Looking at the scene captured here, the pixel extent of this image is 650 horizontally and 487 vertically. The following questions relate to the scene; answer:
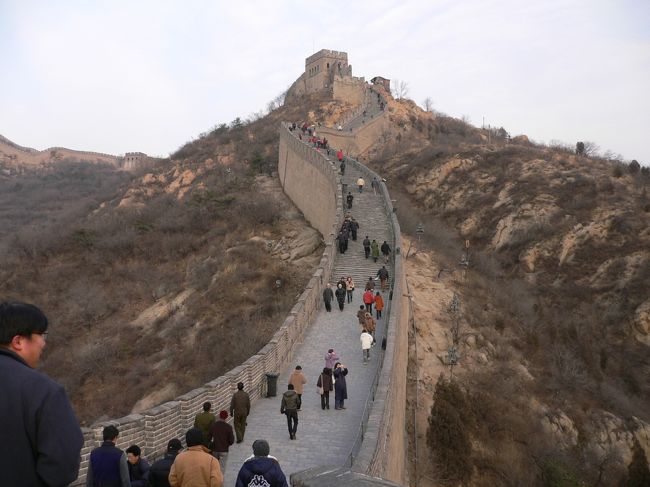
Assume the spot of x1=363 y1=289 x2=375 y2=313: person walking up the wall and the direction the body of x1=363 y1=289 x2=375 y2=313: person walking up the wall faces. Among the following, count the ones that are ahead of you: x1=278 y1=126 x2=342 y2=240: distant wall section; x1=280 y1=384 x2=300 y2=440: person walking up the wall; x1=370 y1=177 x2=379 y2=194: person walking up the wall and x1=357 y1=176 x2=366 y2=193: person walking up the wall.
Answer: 3

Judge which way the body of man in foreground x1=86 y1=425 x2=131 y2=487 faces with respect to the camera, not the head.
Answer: away from the camera

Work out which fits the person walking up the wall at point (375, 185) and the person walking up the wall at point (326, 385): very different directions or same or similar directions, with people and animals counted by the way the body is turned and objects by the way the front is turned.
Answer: same or similar directions

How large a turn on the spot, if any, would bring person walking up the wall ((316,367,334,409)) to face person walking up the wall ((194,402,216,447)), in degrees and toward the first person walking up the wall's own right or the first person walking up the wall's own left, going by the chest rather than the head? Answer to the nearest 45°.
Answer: approximately 135° to the first person walking up the wall's own left

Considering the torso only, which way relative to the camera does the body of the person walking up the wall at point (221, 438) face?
away from the camera

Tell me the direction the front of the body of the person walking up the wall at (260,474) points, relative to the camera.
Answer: away from the camera

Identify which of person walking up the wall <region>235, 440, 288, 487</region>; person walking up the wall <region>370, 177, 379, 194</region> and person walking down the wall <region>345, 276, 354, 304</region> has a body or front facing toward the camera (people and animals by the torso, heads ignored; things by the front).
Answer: person walking down the wall <region>345, 276, 354, 304</region>

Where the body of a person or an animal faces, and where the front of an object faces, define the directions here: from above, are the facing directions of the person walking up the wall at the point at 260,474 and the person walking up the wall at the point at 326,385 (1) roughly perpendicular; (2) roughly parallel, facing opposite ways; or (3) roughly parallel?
roughly parallel

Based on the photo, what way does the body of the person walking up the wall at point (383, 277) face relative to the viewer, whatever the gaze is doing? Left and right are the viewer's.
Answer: facing away from the viewer

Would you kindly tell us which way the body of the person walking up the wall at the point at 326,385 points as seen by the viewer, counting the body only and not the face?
away from the camera

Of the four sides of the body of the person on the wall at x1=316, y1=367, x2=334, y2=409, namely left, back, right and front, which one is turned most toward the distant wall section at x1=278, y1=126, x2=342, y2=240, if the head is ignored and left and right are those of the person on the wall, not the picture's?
front

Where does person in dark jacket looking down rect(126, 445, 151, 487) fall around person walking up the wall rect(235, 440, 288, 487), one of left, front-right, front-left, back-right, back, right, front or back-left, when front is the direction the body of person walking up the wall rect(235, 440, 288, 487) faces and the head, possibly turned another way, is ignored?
front-left

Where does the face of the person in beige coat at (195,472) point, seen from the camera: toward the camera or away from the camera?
away from the camera

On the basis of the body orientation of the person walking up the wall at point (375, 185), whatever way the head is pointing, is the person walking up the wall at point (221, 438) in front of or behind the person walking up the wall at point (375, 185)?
behind
